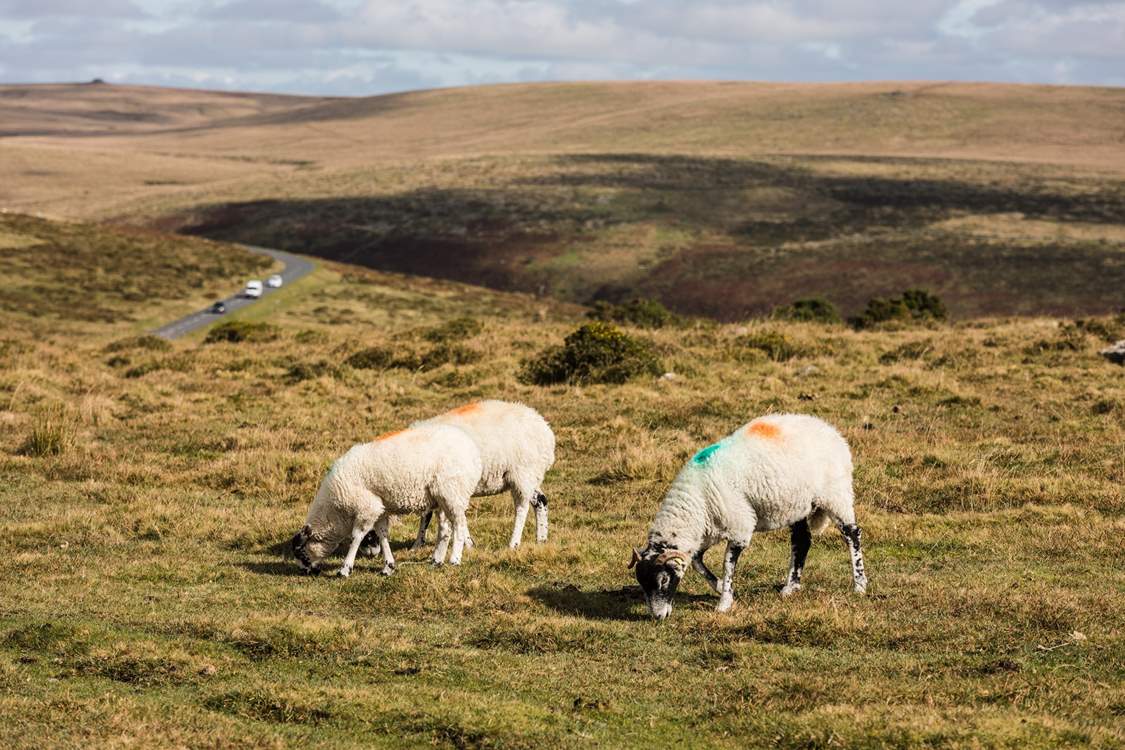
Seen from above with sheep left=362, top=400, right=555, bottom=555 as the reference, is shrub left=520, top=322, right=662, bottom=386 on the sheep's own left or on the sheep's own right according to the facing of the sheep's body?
on the sheep's own right

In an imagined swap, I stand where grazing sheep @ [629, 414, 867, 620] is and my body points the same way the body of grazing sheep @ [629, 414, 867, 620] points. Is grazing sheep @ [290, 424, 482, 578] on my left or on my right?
on my right

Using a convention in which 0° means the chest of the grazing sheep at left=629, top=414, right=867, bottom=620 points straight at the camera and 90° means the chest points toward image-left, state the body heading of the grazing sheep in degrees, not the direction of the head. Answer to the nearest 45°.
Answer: approximately 45°

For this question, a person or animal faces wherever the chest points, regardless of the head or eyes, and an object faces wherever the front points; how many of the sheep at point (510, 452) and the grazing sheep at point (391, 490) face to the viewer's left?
2

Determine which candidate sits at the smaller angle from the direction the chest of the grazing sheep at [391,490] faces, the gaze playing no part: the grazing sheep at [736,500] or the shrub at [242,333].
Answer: the shrub

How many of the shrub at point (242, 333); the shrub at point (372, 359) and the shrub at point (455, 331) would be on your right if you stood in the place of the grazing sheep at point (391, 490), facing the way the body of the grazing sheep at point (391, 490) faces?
3

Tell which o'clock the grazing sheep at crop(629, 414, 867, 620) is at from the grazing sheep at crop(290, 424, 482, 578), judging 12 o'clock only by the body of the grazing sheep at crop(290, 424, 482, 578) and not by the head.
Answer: the grazing sheep at crop(629, 414, 867, 620) is roughly at 7 o'clock from the grazing sheep at crop(290, 424, 482, 578).

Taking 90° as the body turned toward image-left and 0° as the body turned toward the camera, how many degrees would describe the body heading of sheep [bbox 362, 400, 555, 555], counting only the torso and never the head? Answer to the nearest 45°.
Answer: approximately 90°

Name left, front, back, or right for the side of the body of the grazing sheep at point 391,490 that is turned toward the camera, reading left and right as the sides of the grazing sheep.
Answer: left

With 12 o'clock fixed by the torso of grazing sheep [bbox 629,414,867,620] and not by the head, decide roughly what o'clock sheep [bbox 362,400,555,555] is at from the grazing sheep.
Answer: The sheep is roughly at 3 o'clock from the grazing sheep.

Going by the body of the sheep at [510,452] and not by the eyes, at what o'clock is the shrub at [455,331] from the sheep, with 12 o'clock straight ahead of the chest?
The shrub is roughly at 3 o'clock from the sheep.

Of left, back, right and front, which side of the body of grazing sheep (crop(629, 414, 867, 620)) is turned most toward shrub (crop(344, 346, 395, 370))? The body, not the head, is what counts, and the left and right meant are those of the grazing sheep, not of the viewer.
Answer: right

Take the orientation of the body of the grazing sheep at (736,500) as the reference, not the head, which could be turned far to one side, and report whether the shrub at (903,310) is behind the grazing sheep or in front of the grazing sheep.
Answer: behind
